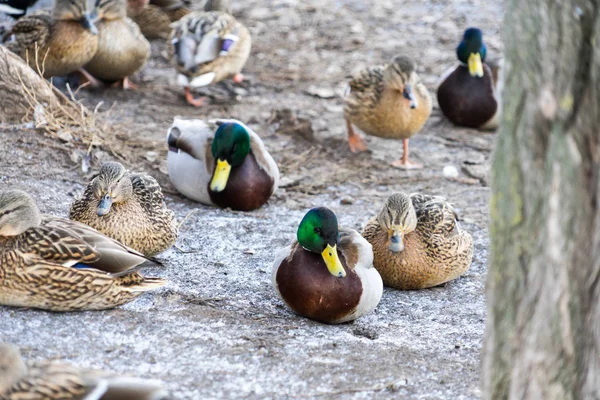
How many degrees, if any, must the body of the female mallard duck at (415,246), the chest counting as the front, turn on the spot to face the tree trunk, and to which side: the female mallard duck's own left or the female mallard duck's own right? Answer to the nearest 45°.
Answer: approximately 45° to the female mallard duck's own left

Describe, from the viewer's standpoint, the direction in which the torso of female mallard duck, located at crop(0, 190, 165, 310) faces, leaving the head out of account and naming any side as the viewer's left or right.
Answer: facing to the left of the viewer

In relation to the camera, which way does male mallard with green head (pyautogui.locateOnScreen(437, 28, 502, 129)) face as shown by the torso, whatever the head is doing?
toward the camera

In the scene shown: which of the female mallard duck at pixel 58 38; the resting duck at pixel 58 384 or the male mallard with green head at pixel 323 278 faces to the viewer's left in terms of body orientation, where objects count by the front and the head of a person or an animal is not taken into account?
the resting duck

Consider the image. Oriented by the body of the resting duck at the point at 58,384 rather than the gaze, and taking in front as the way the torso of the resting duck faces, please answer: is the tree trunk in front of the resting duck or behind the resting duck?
behind

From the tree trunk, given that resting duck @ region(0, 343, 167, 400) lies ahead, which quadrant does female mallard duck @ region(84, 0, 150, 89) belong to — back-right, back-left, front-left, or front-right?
front-right

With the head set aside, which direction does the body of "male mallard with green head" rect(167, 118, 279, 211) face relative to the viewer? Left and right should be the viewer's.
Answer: facing the viewer and to the right of the viewer

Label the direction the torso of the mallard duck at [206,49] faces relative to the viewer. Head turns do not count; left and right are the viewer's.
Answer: facing away from the viewer and to the right of the viewer

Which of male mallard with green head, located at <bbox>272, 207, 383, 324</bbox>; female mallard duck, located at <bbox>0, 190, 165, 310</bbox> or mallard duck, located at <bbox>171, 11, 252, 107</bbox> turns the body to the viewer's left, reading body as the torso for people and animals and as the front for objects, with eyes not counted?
the female mallard duck

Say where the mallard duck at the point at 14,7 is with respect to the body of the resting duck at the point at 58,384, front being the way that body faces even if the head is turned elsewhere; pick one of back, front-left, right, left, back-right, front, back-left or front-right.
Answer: right

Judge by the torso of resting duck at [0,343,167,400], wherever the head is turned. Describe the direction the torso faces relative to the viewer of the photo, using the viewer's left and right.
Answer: facing to the left of the viewer

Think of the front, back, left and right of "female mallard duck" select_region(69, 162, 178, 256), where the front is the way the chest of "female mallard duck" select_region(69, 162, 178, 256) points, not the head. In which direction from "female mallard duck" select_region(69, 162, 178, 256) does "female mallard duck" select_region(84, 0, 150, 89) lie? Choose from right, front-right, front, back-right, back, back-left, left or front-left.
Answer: back-right

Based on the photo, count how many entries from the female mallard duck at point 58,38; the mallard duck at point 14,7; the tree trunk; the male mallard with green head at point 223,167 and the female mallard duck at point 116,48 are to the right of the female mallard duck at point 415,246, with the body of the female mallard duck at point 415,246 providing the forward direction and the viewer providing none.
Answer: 4

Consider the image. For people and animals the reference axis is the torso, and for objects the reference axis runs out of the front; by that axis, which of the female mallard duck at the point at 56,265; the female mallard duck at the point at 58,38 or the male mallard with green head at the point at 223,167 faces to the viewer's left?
the female mallard duck at the point at 56,265

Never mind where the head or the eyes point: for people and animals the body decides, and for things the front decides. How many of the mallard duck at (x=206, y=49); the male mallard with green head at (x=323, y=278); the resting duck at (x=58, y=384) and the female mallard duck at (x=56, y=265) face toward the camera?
1

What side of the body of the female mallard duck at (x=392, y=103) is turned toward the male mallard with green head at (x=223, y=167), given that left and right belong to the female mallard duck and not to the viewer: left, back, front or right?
right
